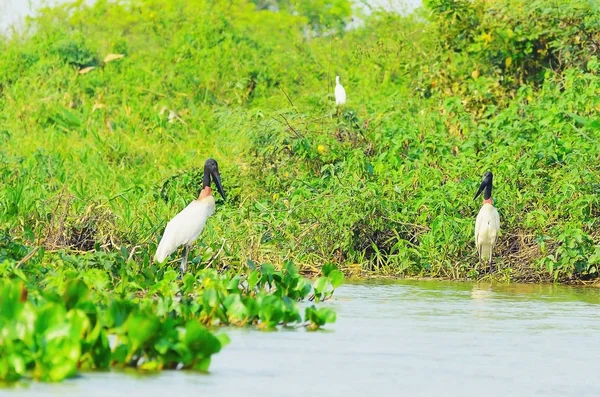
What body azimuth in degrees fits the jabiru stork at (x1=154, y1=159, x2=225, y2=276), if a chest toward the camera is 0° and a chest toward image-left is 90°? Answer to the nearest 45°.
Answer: approximately 270°

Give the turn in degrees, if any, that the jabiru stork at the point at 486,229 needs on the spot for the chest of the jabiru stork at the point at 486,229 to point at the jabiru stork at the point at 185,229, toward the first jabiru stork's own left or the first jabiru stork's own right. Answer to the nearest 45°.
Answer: approximately 45° to the first jabiru stork's own right

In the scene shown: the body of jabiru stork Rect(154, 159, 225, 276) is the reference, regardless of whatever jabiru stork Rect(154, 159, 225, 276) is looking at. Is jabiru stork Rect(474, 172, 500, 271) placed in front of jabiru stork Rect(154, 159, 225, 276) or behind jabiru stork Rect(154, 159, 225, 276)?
in front

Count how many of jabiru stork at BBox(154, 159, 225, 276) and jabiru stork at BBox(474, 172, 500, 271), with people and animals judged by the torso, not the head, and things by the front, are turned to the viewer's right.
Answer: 1

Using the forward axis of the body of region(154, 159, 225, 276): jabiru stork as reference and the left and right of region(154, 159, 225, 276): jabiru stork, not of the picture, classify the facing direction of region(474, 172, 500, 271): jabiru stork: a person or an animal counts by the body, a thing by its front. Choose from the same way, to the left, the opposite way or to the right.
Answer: to the right

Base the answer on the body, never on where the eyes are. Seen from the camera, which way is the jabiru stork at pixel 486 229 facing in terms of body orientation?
toward the camera
